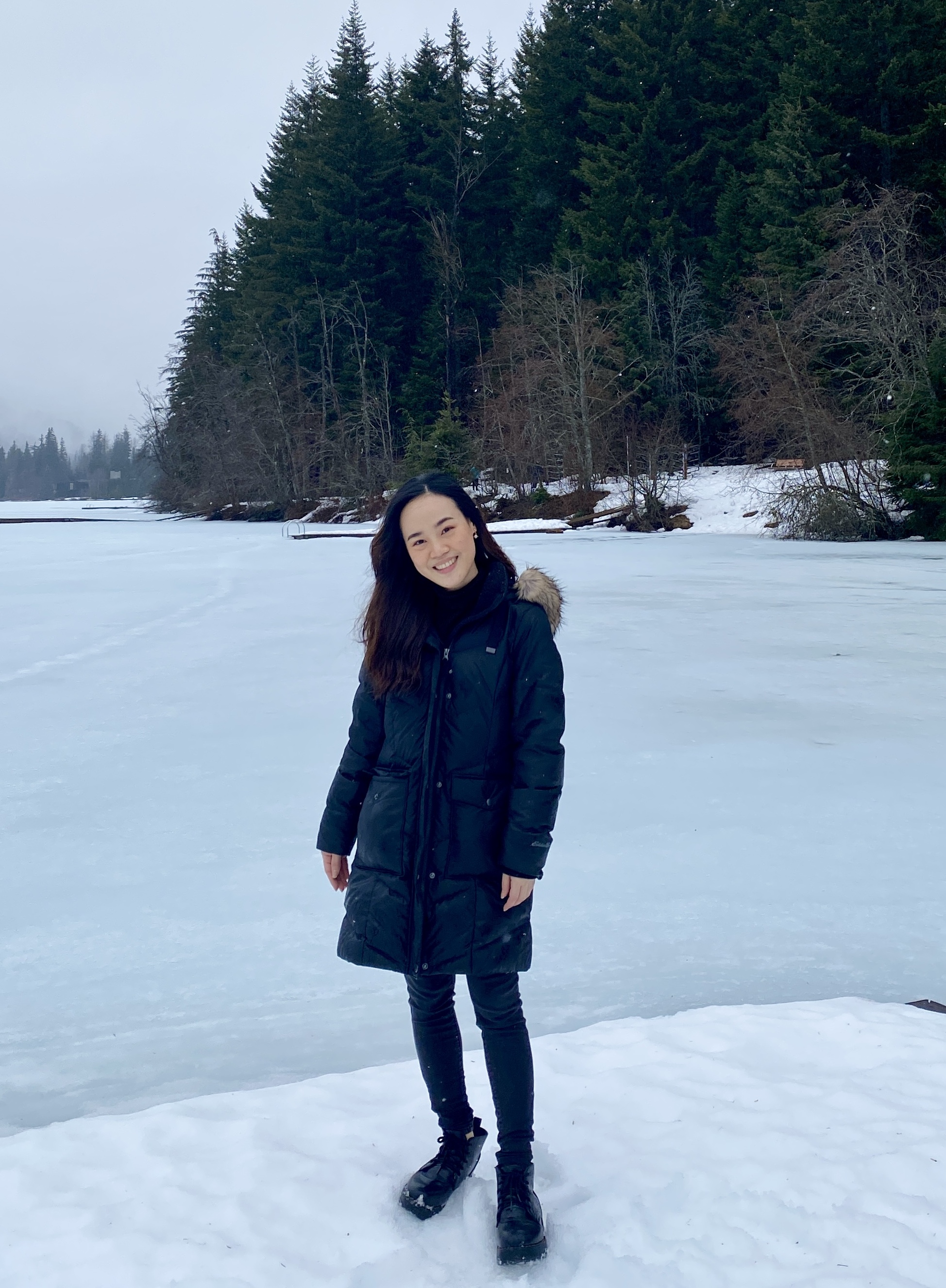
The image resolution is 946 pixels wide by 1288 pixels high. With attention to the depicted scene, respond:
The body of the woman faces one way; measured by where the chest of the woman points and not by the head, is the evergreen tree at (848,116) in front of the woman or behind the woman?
behind

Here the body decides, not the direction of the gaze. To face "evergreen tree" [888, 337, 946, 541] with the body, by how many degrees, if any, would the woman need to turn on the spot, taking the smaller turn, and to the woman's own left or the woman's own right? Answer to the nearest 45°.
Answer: approximately 135° to the woman's own left

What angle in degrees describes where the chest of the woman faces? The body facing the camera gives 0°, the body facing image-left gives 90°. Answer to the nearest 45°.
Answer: approximately 0°

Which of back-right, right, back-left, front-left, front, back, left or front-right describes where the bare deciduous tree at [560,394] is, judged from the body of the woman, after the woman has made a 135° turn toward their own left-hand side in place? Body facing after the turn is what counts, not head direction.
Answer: front-left

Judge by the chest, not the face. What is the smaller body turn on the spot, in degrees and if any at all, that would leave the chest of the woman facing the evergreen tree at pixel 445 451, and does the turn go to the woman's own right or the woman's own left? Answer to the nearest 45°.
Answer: approximately 180°

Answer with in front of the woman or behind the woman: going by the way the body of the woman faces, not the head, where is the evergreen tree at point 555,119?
behind

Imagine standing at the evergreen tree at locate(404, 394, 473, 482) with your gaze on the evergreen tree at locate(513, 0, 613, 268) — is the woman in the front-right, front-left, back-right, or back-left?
back-right

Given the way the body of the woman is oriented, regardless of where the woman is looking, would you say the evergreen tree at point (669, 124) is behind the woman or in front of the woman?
behind
